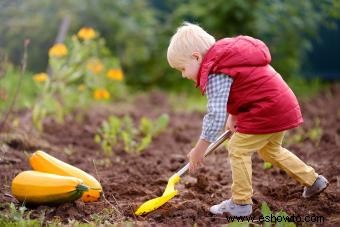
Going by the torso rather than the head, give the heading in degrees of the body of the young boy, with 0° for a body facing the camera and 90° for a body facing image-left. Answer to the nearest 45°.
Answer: approximately 90°

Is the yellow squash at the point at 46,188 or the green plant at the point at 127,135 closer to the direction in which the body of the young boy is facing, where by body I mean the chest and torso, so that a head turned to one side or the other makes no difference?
the yellow squash

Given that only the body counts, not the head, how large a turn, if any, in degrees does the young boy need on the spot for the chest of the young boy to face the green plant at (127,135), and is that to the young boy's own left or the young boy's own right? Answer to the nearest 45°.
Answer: approximately 45° to the young boy's own right

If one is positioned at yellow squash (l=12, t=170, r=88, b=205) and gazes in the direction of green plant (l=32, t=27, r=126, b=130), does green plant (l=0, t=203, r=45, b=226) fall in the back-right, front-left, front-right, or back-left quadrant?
back-left

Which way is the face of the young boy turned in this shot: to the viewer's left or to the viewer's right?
to the viewer's left
